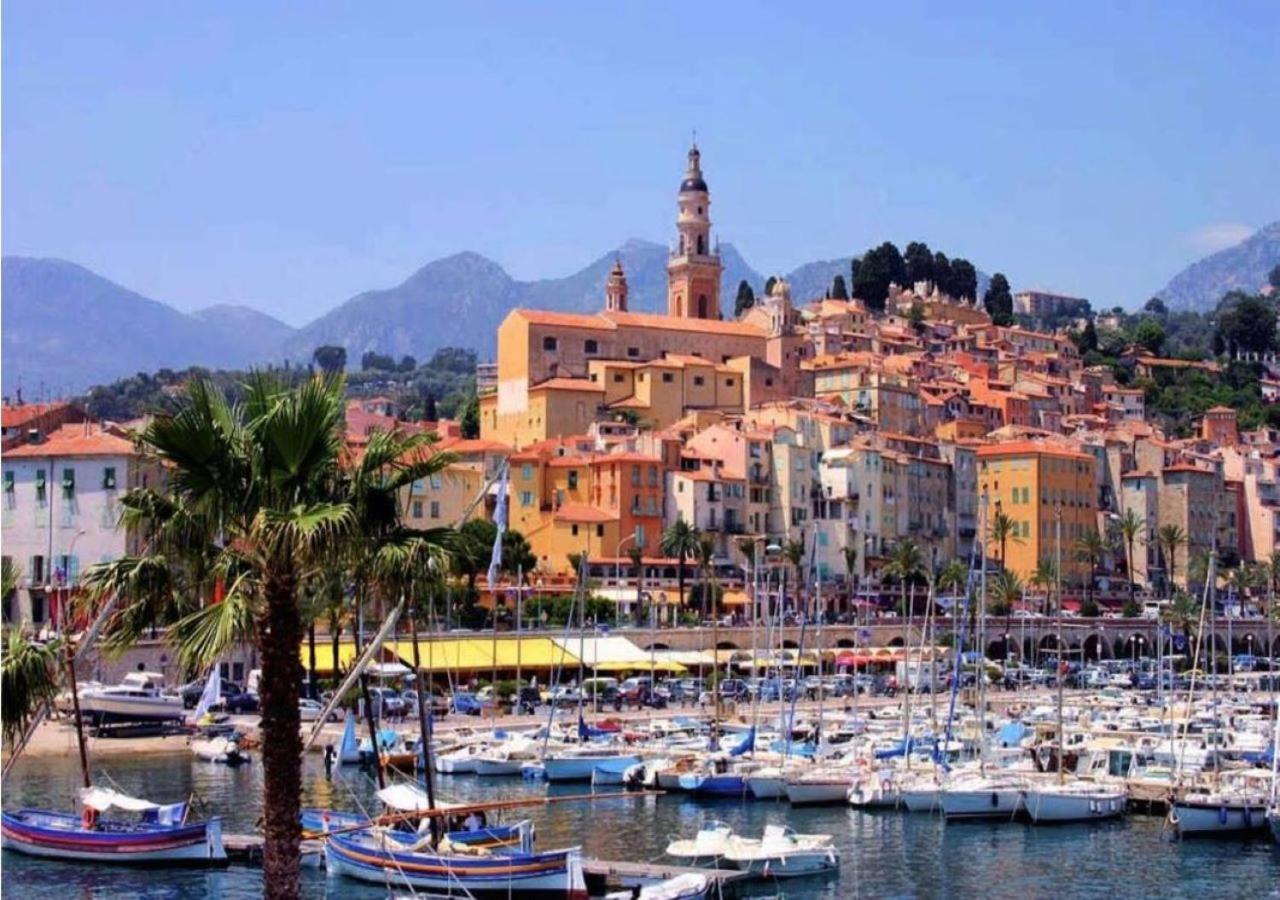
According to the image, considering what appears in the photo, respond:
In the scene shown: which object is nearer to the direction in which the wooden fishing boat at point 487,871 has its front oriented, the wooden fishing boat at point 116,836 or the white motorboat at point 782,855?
the wooden fishing boat

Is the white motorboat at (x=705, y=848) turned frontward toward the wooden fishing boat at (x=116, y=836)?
yes

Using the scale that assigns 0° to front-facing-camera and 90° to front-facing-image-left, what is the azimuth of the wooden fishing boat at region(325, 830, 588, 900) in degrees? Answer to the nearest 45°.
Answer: approximately 90°

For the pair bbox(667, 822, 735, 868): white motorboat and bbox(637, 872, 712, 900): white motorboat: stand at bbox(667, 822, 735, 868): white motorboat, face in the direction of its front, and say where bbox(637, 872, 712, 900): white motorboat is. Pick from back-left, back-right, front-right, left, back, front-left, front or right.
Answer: left

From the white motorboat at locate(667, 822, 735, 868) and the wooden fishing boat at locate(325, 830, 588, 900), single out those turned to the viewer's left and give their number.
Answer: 2

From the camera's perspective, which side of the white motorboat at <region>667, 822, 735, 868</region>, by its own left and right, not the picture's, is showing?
left
